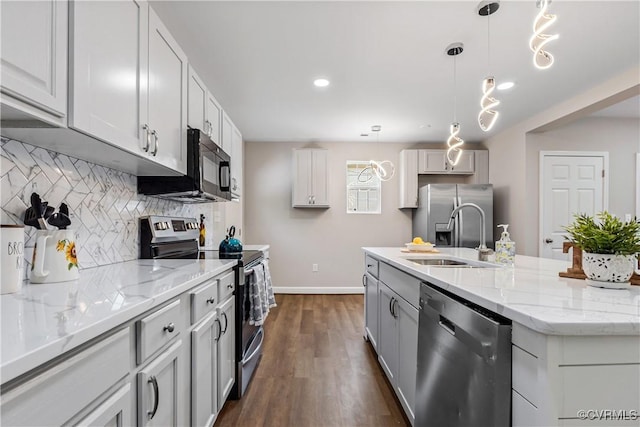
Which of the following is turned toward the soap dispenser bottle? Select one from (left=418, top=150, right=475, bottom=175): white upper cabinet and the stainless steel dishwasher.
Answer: the white upper cabinet

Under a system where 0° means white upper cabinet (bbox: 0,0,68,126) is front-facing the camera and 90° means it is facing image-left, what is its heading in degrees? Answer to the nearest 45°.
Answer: approximately 315°

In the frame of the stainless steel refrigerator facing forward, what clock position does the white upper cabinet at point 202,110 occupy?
The white upper cabinet is roughly at 1 o'clock from the stainless steel refrigerator.

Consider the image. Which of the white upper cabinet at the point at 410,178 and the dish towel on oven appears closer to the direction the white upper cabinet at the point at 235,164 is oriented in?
the white upper cabinet

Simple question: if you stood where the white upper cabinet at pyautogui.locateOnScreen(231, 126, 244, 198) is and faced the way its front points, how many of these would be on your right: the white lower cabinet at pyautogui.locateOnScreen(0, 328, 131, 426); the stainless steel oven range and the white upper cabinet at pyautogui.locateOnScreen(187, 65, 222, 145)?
3

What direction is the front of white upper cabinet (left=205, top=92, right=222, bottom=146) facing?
to the viewer's right

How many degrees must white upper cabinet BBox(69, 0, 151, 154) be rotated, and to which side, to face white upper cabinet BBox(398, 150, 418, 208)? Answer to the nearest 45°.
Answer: approximately 90° to its left
